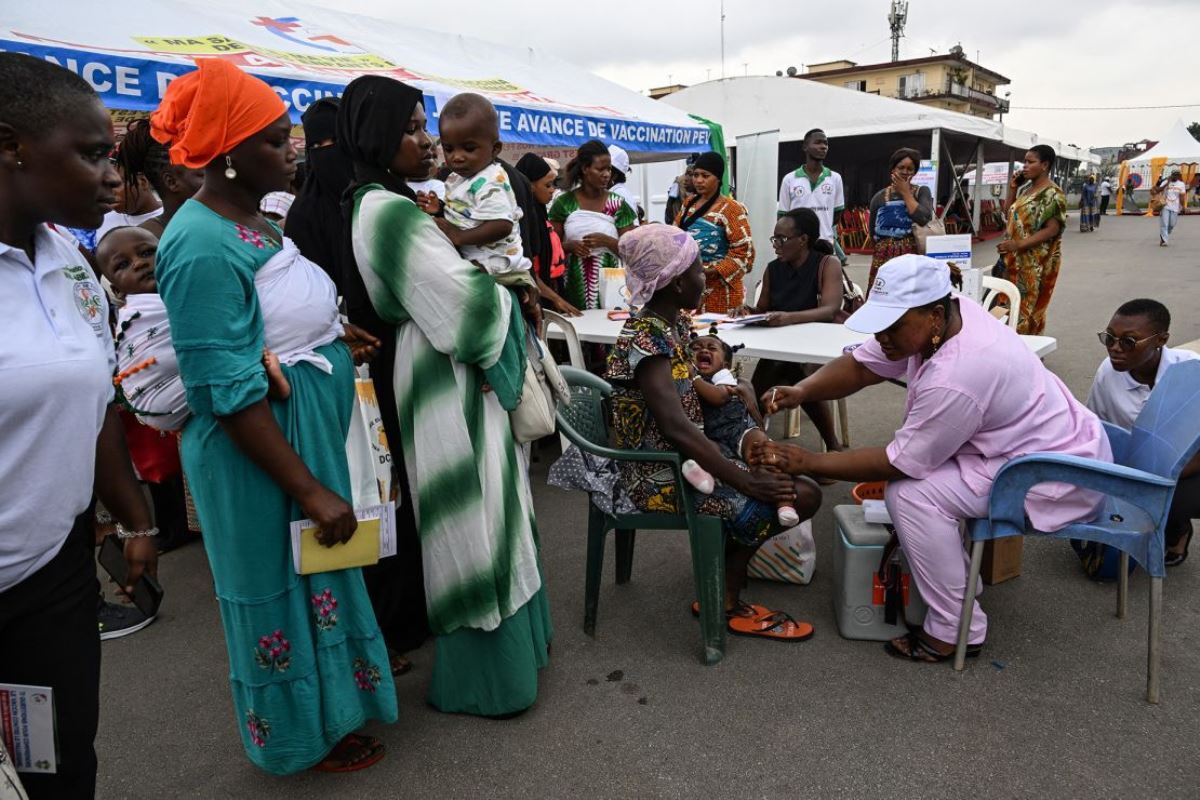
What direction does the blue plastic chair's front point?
to the viewer's left

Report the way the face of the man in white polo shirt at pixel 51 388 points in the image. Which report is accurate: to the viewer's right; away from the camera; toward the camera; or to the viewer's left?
to the viewer's right

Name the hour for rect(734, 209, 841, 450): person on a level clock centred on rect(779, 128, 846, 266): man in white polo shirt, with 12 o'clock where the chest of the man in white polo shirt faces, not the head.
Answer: The person is roughly at 12 o'clock from the man in white polo shirt.

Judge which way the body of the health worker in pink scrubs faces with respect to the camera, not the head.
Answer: to the viewer's left

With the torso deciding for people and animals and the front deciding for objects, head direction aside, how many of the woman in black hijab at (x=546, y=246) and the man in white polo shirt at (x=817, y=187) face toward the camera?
1

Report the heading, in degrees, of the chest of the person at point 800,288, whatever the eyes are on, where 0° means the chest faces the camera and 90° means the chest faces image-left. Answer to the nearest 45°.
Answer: approximately 45°

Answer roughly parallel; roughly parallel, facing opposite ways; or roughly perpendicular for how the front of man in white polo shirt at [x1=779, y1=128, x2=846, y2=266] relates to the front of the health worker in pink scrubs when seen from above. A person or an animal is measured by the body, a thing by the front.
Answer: roughly perpendicular

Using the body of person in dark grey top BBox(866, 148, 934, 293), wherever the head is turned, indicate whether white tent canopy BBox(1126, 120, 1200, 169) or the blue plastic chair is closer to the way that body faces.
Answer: the blue plastic chair
